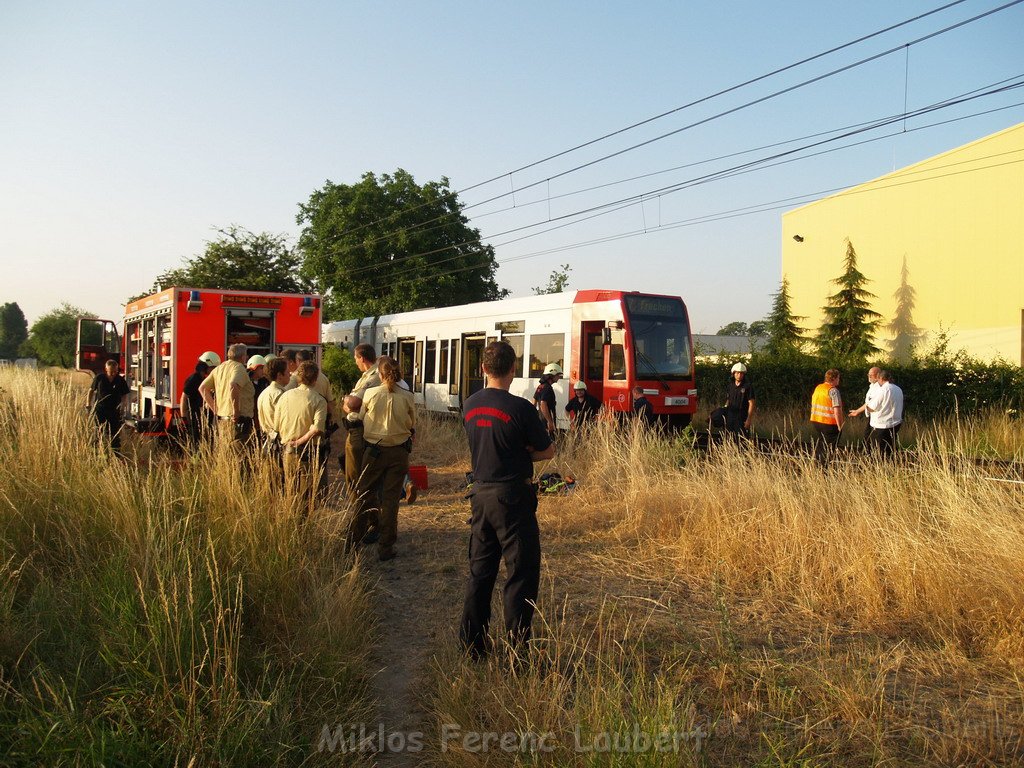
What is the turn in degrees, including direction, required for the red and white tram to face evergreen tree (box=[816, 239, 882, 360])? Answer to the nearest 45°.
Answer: approximately 90° to its left

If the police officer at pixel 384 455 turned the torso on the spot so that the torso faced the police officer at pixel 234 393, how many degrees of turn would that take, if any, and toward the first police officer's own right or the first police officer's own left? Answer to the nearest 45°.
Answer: approximately 45° to the first police officer's own left

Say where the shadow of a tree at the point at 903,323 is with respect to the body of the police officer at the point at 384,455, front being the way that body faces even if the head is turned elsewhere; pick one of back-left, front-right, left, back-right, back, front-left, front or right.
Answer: front-right

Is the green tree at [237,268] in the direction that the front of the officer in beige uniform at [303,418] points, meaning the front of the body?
yes

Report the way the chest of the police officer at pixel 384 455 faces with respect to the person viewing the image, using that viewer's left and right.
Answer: facing away from the viewer

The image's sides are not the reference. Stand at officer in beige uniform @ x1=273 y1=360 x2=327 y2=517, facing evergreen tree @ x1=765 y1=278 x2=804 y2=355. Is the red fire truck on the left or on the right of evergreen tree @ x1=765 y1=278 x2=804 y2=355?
left

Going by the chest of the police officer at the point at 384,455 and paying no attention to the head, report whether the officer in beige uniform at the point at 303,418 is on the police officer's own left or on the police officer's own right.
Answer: on the police officer's own left

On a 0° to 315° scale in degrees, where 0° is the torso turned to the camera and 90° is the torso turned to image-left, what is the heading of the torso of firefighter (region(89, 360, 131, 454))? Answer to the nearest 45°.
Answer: approximately 0°

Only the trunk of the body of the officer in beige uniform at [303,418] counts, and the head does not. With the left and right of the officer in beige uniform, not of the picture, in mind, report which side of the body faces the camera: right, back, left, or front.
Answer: back

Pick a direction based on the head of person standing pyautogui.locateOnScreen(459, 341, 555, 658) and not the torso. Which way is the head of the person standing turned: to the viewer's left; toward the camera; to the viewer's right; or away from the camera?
away from the camera

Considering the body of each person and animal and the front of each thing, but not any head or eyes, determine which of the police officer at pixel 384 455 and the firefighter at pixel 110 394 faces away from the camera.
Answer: the police officer at pixel 384 455

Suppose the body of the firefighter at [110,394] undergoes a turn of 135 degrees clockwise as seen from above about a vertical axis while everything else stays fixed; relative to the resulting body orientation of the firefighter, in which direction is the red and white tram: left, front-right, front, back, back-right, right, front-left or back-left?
back-right

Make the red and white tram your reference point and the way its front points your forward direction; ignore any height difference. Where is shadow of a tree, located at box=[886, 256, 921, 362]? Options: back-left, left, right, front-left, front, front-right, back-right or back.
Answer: left

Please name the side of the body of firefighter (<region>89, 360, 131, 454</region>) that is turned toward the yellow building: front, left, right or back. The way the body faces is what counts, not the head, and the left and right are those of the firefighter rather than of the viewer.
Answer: left
